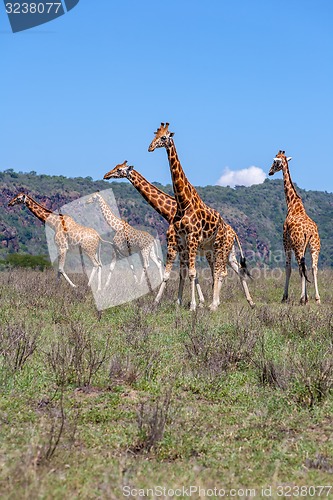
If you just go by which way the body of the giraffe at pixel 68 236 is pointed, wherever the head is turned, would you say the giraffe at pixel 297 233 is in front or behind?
behind

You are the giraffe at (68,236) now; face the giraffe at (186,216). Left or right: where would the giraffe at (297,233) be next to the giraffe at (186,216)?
left

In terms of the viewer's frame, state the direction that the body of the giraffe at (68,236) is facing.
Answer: to the viewer's left

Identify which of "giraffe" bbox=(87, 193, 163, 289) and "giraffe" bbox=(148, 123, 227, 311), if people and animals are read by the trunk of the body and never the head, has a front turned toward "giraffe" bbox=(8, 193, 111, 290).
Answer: "giraffe" bbox=(87, 193, 163, 289)

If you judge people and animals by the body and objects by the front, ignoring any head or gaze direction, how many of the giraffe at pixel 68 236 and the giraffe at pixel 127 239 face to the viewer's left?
2

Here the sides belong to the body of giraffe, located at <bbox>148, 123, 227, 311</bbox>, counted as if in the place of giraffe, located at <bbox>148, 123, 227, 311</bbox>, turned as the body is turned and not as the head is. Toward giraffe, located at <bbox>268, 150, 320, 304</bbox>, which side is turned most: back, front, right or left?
back

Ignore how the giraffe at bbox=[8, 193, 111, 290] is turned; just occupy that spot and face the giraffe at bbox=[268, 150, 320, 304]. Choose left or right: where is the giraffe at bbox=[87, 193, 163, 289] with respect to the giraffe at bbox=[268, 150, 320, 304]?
left

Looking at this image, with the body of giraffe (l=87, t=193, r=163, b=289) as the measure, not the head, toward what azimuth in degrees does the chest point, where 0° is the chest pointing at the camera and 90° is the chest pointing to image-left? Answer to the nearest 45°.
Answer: approximately 90°

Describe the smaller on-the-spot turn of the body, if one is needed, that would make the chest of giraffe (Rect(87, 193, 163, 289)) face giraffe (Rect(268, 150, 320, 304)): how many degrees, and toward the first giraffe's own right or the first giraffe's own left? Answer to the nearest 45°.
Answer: approximately 135° to the first giraffe's own left
